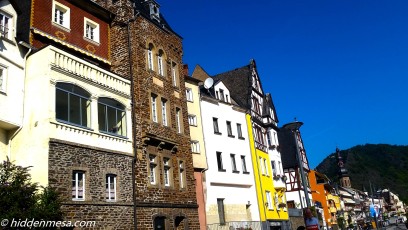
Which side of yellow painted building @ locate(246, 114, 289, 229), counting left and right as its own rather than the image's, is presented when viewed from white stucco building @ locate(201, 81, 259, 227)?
right

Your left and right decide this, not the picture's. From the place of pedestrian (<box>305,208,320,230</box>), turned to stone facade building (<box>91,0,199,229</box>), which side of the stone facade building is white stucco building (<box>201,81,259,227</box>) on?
right

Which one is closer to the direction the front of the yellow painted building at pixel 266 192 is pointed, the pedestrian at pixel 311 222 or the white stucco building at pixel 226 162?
the pedestrian

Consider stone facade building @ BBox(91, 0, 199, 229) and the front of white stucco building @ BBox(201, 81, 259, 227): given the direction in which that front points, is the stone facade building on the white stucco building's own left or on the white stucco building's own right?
on the white stucco building's own right

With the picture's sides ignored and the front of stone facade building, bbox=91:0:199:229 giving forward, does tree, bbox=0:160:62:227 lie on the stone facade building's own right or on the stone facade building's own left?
on the stone facade building's own right

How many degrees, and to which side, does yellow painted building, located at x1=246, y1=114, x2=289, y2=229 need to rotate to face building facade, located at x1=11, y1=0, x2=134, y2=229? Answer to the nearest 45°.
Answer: approximately 45° to its right

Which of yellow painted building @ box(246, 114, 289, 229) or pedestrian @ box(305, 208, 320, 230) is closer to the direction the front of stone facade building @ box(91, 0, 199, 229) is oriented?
the pedestrian
